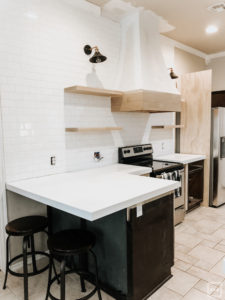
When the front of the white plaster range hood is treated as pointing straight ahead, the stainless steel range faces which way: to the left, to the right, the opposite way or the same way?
the same way

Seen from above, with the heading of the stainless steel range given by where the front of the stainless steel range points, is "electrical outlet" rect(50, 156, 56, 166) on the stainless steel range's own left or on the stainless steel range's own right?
on the stainless steel range's own right

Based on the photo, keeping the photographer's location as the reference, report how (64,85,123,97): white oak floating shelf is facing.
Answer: facing the viewer and to the right of the viewer

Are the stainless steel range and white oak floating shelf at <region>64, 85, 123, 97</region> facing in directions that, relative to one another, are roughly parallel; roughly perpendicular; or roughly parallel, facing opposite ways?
roughly parallel

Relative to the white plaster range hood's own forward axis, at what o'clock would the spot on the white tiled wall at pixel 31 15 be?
The spot on the white tiled wall is roughly at 3 o'clock from the white plaster range hood.

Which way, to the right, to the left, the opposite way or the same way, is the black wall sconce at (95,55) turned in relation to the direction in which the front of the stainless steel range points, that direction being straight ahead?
the same way

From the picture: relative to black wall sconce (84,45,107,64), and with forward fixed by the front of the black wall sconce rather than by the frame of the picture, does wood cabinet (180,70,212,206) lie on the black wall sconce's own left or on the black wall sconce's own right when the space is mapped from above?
on the black wall sconce's own left

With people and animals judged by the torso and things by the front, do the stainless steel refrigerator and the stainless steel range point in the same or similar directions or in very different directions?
same or similar directions

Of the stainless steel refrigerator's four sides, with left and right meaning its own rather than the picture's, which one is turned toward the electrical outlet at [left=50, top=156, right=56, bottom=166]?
right

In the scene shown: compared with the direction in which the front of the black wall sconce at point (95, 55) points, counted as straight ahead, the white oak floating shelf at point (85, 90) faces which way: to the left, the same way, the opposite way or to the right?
the same way

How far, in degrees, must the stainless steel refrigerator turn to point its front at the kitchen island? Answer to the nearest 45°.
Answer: approximately 45° to its right

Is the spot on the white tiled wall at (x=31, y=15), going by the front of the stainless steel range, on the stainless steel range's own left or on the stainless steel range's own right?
on the stainless steel range's own right

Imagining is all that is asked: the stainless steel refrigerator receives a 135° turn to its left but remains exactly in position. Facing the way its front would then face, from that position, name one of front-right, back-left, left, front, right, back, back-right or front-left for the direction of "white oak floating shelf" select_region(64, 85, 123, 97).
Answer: back-left

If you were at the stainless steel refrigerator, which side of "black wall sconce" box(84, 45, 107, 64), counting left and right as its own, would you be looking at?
left

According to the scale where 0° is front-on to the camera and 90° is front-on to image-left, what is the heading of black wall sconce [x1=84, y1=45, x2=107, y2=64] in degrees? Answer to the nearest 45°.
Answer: approximately 315°
